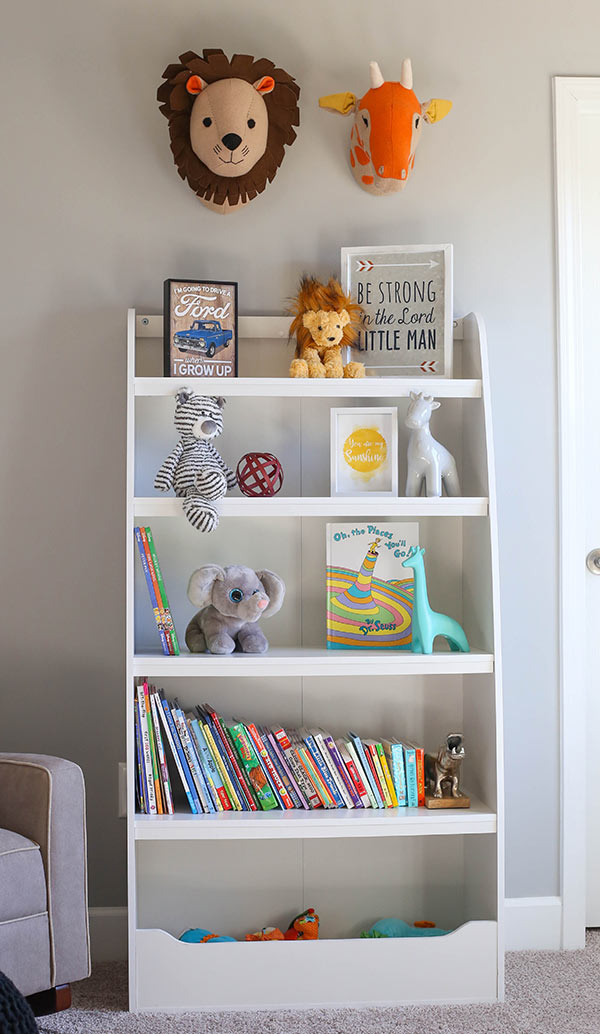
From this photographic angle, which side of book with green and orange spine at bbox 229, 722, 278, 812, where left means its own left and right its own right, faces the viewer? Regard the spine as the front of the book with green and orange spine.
front

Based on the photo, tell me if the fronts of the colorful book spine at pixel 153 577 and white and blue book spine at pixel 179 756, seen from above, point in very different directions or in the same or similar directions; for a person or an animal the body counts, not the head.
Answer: same or similar directions

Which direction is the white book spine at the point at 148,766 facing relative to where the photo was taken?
toward the camera

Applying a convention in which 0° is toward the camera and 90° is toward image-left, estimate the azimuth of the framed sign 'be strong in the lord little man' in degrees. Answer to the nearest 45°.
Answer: approximately 0°

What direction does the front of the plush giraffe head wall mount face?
toward the camera

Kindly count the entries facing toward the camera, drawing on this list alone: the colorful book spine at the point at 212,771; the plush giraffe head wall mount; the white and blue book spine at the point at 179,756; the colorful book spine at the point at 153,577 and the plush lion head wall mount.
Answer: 5
